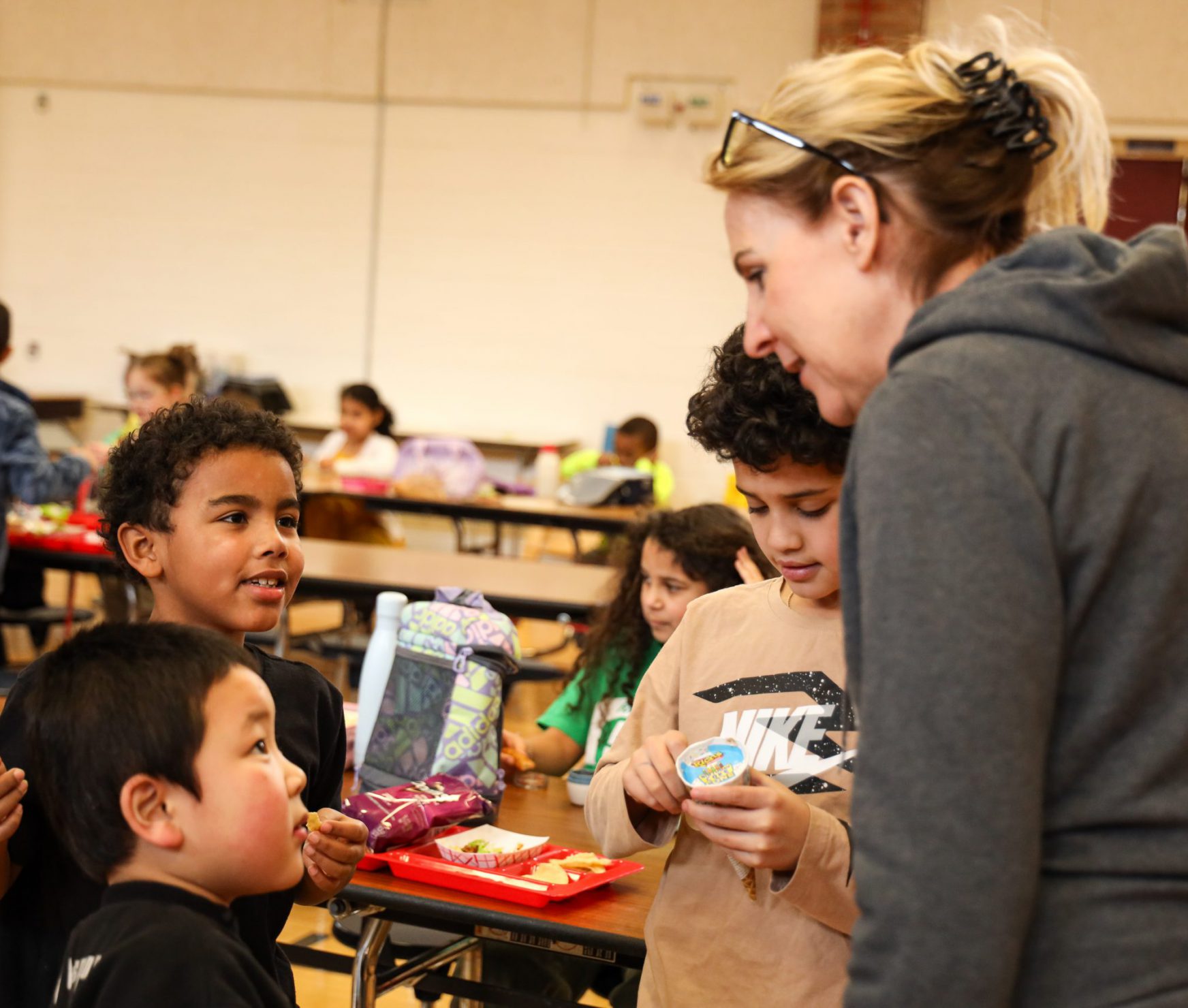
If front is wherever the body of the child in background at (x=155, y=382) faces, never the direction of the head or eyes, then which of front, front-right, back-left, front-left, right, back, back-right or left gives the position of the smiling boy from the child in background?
front-left

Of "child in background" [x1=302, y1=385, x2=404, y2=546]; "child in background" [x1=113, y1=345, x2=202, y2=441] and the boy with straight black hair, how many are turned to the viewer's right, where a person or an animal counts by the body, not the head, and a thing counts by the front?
1

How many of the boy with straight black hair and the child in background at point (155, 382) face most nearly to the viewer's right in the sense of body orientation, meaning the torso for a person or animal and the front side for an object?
1

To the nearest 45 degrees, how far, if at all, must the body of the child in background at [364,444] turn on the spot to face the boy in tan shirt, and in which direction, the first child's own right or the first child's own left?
approximately 45° to the first child's own left

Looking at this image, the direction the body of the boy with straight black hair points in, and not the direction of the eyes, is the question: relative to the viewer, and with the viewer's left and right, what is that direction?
facing to the right of the viewer

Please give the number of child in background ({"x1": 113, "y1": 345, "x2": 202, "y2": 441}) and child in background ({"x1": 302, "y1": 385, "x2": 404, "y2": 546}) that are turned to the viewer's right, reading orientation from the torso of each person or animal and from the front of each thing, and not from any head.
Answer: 0

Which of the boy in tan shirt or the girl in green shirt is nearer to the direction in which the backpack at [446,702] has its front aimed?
the boy in tan shirt

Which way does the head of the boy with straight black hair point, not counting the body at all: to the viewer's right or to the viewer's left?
to the viewer's right

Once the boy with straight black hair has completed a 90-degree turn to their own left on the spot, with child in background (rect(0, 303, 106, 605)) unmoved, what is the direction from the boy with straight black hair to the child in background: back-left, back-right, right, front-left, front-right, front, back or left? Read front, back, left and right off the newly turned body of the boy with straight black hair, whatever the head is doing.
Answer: front

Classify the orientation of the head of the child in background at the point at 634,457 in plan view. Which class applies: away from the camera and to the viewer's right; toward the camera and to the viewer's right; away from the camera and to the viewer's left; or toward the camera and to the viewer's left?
toward the camera and to the viewer's left

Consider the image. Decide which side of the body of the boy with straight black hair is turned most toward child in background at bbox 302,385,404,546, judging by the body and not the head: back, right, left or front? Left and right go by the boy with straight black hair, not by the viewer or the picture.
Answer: left

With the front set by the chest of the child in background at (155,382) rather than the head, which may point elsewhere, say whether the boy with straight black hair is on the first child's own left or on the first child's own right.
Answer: on the first child's own left

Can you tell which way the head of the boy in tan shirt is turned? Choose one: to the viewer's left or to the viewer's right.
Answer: to the viewer's left
